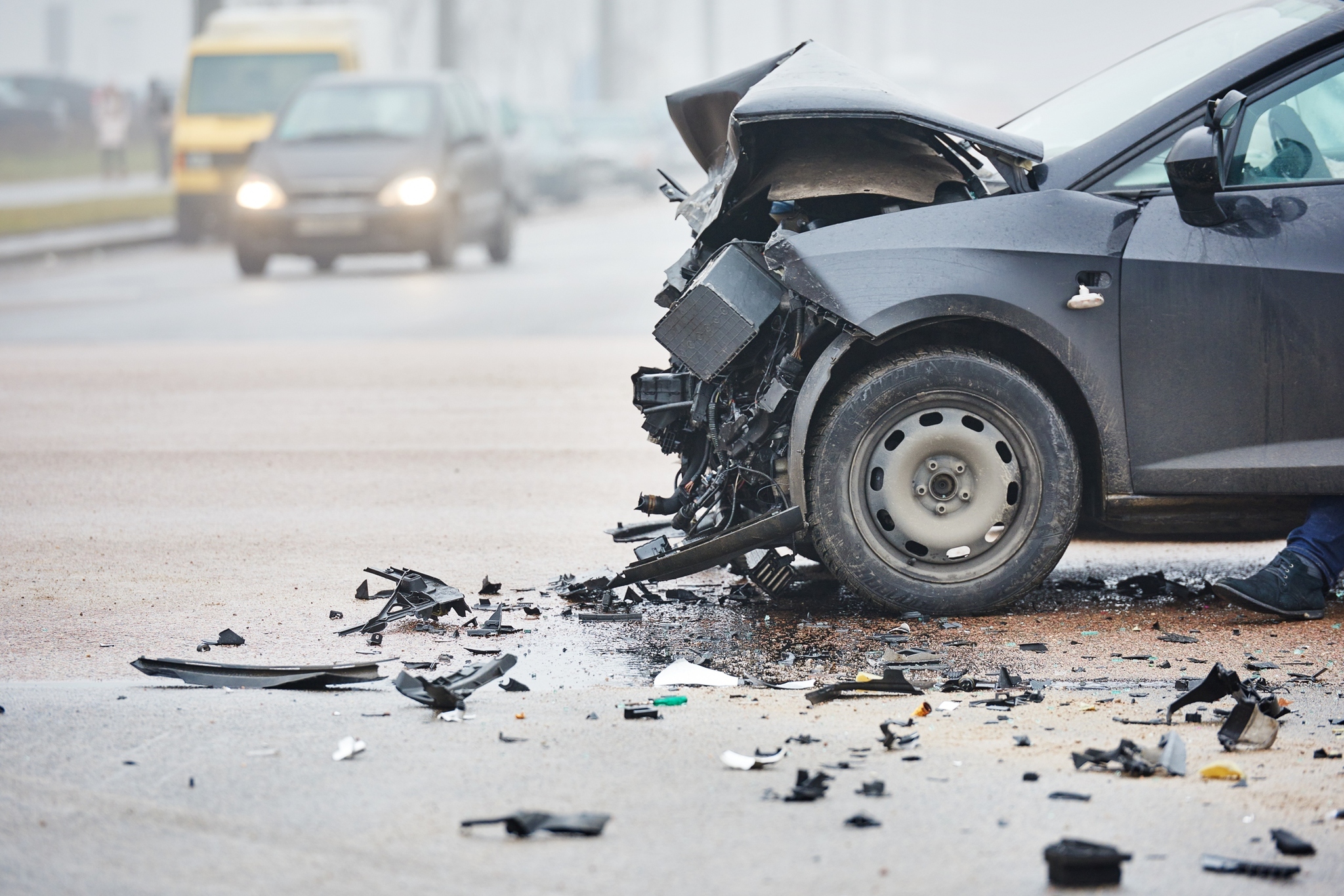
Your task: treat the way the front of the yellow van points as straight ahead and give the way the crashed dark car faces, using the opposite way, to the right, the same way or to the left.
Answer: to the right

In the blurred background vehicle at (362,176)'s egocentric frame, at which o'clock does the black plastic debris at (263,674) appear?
The black plastic debris is roughly at 12 o'clock from the blurred background vehicle.

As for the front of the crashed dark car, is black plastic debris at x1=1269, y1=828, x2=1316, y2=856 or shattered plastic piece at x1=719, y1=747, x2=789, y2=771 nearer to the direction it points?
the shattered plastic piece

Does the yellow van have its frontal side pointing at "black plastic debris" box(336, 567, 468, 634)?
yes

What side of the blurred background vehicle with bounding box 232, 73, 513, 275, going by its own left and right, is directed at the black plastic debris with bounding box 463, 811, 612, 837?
front

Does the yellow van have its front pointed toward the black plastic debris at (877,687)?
yes

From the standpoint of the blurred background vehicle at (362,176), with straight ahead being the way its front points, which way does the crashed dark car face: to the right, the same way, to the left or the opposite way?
to the right

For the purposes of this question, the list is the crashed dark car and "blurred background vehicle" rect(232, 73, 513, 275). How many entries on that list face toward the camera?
1

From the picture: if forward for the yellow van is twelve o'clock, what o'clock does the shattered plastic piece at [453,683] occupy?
The shattered plastic piece is roughly at 12 o'clock from the yellow van.

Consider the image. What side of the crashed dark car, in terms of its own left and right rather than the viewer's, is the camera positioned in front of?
left

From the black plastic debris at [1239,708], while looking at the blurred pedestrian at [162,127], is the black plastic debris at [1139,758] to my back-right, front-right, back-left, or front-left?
back-left

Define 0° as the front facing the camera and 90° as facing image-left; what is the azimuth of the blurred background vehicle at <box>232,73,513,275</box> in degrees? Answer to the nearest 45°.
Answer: approximately 0°

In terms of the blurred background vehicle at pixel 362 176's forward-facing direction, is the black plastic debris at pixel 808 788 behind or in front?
in front

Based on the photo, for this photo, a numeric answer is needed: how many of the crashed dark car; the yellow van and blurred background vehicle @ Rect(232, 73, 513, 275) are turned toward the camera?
2

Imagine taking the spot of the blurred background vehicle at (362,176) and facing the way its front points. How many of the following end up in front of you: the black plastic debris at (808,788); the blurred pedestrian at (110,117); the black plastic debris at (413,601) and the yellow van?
2

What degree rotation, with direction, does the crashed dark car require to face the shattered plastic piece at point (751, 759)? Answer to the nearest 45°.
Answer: approximately 90° to its left

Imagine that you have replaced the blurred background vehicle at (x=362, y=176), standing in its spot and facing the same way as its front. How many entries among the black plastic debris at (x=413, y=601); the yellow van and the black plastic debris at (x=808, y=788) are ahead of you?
2

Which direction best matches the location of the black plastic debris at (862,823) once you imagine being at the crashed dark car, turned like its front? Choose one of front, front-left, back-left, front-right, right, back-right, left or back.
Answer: left
